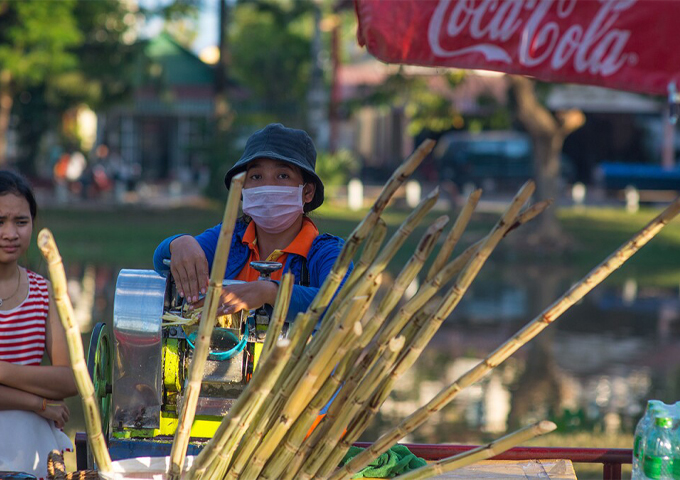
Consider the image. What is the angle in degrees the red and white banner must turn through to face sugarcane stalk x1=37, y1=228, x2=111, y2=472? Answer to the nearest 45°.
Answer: approximately 45° to its right

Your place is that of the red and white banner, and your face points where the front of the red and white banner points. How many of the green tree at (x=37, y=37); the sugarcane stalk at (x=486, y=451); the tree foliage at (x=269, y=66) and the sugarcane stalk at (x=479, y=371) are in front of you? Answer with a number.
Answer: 2

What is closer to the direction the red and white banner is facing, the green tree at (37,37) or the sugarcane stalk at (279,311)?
the sugarcane stalk

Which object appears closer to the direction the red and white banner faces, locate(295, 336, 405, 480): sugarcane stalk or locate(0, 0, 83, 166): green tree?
the sugarcane stalk

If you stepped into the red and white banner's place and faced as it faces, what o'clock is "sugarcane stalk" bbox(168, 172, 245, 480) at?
The sugarcane stalk is roughly at 1 o'clock from the red and white banner.

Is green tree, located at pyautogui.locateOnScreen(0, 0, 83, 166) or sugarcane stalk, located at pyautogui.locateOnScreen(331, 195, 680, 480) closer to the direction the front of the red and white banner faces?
the sugarcane stalk

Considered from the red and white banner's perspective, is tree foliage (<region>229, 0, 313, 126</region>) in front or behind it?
behind

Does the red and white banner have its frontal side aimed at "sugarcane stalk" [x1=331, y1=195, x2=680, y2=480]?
yes

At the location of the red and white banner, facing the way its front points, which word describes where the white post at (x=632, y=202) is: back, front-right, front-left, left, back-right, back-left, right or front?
back

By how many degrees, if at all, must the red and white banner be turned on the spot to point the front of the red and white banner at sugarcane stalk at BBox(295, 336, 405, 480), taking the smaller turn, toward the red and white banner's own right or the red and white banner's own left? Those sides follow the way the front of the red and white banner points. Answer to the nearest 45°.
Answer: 0° — it already faces it

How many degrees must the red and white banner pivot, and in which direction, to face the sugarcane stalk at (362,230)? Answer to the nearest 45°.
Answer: approximately 90° to its right

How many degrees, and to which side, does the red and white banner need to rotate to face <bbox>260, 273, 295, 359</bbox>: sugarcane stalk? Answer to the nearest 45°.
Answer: approximately 45° to its right

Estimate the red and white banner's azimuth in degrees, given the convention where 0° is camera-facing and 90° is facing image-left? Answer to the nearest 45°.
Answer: approximately 0°
